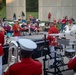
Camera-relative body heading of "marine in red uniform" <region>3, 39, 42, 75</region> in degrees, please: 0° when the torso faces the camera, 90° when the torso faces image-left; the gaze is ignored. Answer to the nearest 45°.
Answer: approximately 180°

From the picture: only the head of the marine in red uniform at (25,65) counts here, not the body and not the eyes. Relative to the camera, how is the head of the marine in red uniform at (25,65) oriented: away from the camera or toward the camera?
away from the camera
